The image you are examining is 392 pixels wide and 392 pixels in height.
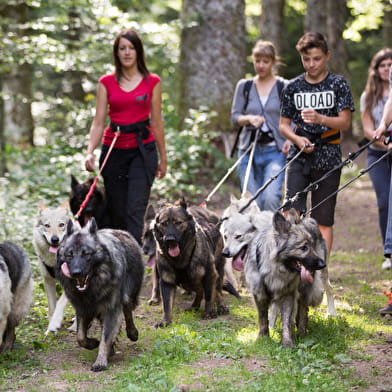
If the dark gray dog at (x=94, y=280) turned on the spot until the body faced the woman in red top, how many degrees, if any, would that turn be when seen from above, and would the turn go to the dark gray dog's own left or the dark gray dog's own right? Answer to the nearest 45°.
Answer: approximately 135° to the dark gray dog's own right

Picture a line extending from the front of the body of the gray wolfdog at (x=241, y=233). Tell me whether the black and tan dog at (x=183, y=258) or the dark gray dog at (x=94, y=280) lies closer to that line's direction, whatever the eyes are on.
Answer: the dark gray dog

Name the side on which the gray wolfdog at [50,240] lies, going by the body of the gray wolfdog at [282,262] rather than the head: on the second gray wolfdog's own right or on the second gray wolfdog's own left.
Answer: on the second gray wolfdog's own right

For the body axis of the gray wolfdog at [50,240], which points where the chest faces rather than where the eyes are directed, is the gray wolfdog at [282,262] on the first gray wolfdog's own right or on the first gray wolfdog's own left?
on the first gray wolfdog's own left

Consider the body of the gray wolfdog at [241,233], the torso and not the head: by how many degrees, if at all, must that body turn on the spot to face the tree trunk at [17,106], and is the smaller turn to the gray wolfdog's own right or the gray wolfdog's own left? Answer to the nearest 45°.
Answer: approximately 90° to the gray wolfdog's own right

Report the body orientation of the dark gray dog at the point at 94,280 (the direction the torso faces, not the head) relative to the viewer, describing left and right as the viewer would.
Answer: facing the viewer and to the left of the viewer

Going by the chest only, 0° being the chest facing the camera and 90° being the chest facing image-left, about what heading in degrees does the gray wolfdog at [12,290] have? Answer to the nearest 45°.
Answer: approximately 45°

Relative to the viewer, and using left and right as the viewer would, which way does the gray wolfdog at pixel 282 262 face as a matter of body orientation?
facing the viewer

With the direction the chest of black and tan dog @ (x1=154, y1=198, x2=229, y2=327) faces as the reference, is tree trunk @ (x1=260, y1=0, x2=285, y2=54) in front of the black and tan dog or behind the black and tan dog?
behind

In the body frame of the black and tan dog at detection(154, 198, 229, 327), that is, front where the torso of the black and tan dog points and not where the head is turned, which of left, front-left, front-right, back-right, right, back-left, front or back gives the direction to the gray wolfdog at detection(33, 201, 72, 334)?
front-right

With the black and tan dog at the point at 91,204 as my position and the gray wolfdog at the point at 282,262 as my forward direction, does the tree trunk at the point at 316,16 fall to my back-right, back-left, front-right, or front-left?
back-left

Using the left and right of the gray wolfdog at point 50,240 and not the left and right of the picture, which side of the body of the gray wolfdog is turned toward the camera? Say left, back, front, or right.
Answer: front

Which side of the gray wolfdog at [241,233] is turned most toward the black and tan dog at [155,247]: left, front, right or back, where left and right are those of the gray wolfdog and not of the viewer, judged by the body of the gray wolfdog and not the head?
right

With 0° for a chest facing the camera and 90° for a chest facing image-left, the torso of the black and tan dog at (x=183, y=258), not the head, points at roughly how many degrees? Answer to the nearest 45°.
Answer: approximately 45°
